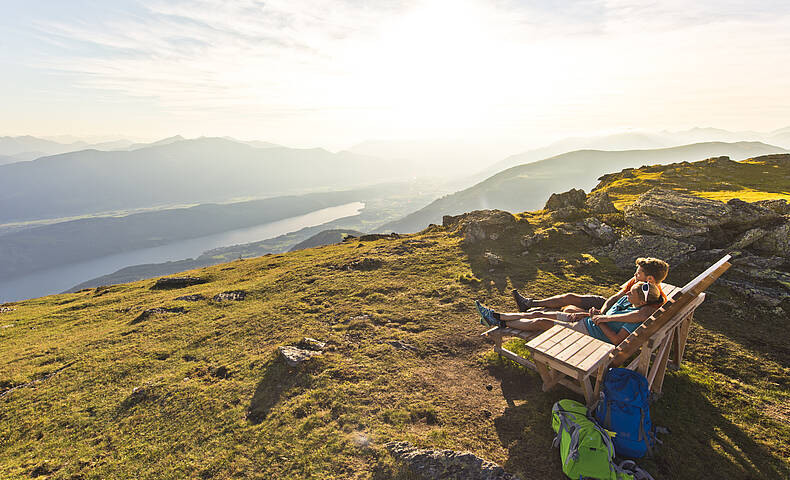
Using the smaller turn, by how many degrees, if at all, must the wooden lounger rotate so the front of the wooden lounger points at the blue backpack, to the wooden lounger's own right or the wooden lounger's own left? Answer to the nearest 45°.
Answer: approximately 135° to the wooden lounger's own left

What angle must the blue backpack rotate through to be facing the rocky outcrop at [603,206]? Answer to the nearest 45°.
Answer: approximately 180°

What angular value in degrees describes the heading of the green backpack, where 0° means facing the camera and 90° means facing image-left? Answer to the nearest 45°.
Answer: approximately 45°

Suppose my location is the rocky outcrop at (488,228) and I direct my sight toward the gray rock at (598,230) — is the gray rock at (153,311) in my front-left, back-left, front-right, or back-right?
back-right

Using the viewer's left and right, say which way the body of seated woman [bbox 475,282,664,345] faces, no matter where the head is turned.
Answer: facing to the left of the viewer

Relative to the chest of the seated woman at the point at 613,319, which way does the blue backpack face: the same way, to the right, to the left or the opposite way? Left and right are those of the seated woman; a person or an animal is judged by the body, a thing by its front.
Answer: to the left

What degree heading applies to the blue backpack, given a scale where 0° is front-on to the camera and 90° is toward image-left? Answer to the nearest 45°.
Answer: approximately 0°

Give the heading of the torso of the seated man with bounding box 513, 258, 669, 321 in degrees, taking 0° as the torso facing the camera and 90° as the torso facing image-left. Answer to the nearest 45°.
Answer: approximately 90°

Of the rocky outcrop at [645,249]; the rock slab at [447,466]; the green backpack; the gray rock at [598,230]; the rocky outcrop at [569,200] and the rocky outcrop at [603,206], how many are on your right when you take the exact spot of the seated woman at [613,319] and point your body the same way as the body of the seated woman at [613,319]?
4

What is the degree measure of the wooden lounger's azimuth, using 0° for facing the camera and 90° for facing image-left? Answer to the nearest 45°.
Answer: approximately 135°
